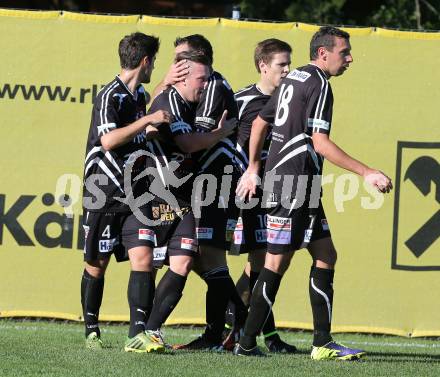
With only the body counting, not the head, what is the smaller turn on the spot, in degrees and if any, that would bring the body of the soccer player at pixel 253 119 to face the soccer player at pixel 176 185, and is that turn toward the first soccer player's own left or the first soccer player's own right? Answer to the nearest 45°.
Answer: approximately 90° to the first soccer player's own right

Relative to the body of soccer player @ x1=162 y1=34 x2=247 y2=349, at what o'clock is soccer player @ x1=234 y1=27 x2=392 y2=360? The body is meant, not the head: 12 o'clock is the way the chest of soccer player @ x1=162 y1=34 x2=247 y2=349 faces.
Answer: soccer player @ x1=234 y1=27 x2=392 y2=360 is roughly at 7 o'clock from soccer player @ x1=162 y1=34 x2=247 y2=349.

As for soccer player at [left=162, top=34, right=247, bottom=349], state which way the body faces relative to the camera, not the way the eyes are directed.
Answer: to the viewer's left

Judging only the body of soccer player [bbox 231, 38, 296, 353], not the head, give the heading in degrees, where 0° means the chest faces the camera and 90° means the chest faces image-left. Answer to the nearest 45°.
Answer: approximately 315°

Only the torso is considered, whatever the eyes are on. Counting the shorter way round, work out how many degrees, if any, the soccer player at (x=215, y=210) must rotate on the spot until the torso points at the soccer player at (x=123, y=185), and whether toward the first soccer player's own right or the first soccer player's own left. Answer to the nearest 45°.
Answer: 0° — they already face them
